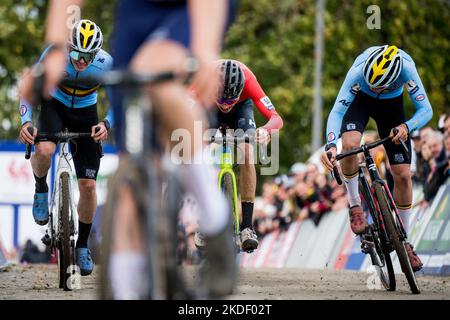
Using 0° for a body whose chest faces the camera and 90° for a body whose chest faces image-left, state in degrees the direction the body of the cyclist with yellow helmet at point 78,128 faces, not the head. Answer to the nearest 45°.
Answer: approximately 0°

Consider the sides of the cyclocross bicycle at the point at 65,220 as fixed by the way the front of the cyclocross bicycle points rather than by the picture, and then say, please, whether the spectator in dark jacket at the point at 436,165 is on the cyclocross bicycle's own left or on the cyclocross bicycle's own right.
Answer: on the cyclocross bicycle's own left

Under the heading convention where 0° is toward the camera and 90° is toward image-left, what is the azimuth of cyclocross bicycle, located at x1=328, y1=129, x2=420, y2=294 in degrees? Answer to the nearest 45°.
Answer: approximately 0°

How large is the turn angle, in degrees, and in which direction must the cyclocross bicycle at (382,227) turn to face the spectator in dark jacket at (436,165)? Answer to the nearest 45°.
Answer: approximately 180°

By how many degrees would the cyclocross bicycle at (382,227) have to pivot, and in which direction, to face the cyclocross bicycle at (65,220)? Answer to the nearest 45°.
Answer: approximately 90° to its right

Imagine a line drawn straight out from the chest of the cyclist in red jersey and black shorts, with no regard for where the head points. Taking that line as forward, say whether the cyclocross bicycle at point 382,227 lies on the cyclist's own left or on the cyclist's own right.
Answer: on the cyclist's own left
